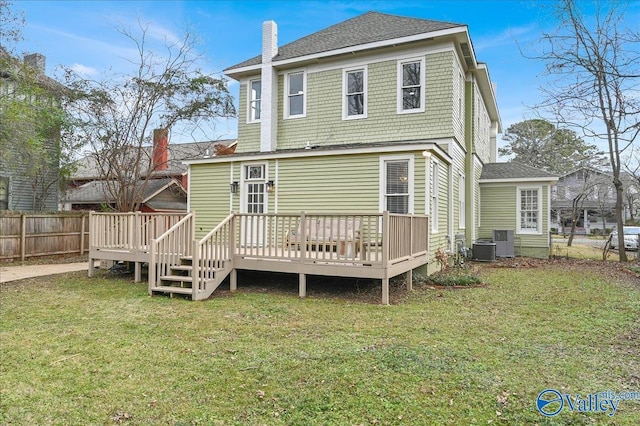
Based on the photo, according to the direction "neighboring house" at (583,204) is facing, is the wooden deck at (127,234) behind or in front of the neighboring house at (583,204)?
in front

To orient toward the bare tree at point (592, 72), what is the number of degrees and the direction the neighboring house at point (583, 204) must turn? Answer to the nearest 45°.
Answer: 0° — it already faces it

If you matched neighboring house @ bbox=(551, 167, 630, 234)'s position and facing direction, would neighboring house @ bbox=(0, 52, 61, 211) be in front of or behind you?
in front

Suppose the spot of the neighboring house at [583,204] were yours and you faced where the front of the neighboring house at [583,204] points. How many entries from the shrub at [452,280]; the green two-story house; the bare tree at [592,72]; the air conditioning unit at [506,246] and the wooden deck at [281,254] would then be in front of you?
5

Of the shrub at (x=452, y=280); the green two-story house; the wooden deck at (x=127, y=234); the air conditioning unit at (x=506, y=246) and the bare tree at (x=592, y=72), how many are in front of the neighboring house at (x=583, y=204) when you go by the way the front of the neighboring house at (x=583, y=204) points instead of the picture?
5

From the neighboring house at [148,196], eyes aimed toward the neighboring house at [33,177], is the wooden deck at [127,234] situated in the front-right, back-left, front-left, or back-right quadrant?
front-left

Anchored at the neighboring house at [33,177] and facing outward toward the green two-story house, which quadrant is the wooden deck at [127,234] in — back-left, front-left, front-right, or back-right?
front-right

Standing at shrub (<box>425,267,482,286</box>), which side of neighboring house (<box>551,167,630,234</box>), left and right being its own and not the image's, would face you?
front

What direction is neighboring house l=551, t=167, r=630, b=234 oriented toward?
toward the camera
